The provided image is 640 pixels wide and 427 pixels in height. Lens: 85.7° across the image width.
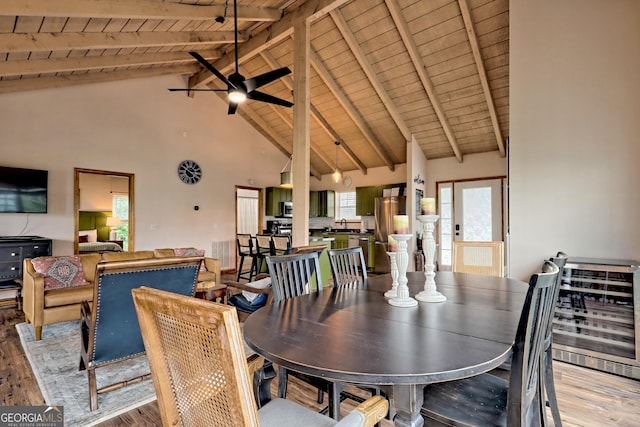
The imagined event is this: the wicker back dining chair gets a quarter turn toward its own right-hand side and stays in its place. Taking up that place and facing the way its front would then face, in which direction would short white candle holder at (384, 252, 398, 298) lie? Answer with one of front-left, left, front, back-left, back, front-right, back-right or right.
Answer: left

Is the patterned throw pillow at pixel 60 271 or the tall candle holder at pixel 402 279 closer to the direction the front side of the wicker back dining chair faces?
the tall candle holder

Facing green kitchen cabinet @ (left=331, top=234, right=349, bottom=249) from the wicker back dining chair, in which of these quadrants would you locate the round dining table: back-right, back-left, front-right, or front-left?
front-right

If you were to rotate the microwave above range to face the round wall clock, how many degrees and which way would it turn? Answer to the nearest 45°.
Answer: approximately 90° to its right

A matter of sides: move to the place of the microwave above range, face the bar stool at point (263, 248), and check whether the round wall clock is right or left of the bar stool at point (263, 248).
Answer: right

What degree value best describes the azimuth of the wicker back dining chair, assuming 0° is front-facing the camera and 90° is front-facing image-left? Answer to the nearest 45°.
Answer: approximately 225°

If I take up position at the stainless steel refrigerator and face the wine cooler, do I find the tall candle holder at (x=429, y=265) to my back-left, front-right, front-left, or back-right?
front-right

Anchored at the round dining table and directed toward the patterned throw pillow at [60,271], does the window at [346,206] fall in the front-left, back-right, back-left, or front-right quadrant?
front-right

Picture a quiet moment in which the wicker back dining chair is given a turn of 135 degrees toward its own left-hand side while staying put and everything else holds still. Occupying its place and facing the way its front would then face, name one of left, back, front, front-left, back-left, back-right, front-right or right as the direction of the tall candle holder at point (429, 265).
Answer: back-right

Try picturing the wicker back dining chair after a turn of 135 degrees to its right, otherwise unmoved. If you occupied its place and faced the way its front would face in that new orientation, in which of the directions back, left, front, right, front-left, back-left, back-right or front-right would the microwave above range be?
back

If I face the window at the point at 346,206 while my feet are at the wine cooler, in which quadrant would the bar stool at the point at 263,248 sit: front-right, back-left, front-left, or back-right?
front-left

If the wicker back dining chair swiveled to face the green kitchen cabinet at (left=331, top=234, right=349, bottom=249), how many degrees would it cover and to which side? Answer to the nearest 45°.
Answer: approximately 45° to its left

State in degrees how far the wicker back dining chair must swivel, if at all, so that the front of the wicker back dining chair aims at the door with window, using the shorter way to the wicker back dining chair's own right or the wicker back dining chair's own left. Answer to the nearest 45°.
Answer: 0° — it already faces it

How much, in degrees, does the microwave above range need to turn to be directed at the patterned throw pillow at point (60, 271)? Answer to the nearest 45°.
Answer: approximately 90° to its right

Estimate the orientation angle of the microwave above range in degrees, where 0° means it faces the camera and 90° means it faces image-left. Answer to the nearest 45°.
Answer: approximately 315°

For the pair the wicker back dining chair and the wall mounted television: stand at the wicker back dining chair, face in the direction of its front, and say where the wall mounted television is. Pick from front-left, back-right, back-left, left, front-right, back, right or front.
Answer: left

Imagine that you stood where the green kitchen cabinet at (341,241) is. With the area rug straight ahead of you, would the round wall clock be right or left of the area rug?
right

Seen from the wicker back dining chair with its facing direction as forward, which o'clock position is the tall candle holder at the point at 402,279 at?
The tall candle holder is roughly at 12 o'clock from the wicker back dining chair.
